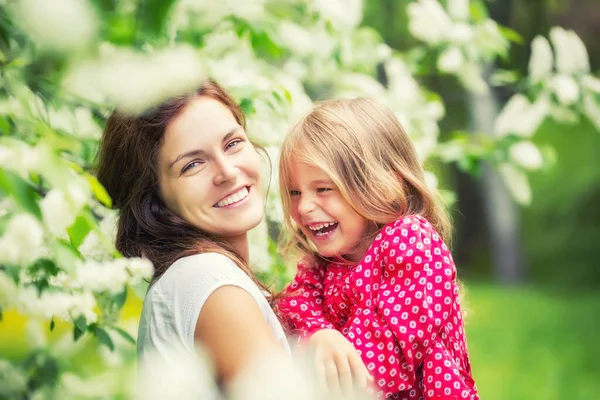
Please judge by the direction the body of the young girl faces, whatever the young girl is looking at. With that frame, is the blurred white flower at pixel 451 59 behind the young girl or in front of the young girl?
behind

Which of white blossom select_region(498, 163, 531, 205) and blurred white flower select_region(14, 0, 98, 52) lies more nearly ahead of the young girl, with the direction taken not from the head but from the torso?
the blurred white flower

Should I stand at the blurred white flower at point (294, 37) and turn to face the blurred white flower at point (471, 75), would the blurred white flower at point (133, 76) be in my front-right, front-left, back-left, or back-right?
back-right

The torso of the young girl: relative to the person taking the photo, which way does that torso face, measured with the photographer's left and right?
facing the viewer and to the left of the viewer

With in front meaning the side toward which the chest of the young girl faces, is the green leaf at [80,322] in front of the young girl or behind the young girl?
in front

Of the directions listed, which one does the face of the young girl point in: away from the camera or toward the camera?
toward the camera

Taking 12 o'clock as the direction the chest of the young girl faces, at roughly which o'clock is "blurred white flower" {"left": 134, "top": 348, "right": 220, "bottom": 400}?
The blurred white flower is roughly at 11 o'clock from the young girl.

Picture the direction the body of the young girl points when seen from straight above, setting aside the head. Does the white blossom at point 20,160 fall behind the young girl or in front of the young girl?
in front

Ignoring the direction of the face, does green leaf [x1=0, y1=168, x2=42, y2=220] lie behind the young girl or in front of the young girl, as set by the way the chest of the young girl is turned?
in front

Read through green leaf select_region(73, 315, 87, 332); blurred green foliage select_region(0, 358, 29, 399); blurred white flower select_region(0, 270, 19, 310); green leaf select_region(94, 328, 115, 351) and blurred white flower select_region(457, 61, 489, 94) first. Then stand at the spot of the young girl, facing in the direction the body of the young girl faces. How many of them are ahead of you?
4
